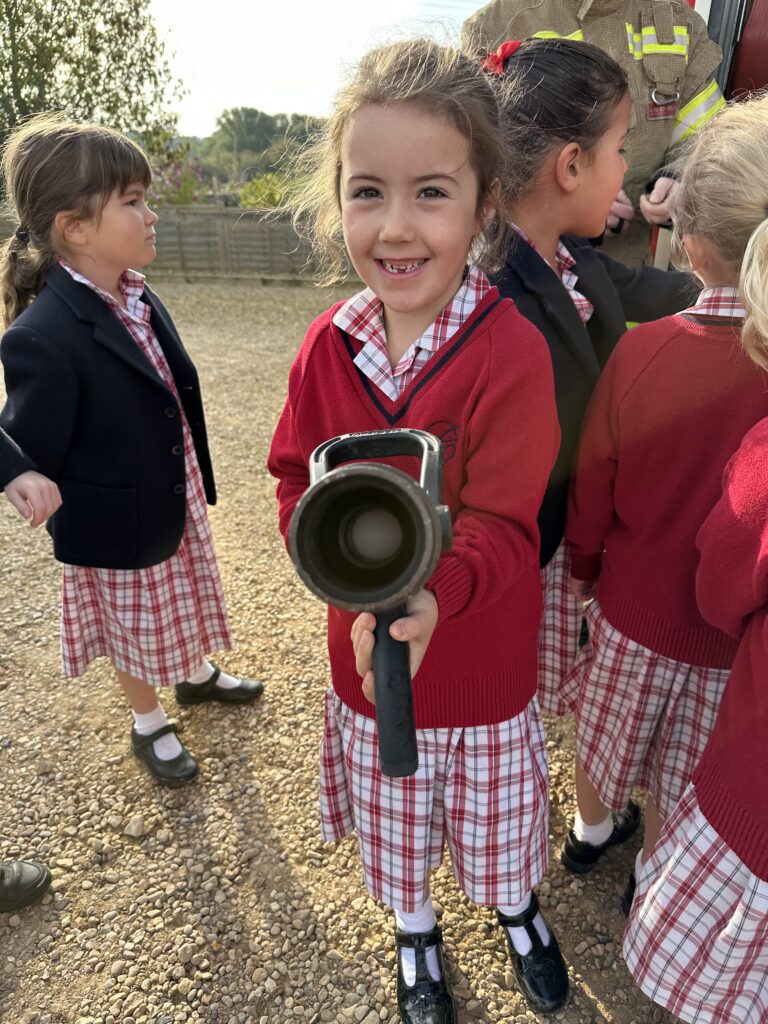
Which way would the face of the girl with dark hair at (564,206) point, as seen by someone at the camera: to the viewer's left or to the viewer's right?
to the viewer's right

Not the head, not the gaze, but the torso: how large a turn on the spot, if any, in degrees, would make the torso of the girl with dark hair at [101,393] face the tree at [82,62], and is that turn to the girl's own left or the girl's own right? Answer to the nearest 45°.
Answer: approximately 135° to the girl's own left

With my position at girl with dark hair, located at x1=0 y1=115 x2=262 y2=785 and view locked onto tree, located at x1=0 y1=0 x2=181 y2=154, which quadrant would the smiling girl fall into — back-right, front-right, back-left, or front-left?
back-right

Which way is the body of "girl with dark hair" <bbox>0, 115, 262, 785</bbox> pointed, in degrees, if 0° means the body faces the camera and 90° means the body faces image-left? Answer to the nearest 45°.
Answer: approximately 315°

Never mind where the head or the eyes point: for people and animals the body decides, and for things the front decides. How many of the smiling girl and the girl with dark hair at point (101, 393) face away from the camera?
0

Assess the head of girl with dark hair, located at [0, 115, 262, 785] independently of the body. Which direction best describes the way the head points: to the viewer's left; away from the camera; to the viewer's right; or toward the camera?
to the viewer's right

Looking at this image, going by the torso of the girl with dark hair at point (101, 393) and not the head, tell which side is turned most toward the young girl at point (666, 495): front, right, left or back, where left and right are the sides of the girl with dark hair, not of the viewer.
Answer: front

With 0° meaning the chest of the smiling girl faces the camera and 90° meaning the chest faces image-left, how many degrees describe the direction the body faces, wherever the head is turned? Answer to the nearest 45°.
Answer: approximately 0°

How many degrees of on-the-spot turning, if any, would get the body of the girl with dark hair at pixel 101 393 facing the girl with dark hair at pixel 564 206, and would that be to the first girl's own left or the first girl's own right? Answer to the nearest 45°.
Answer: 0° — they already face them

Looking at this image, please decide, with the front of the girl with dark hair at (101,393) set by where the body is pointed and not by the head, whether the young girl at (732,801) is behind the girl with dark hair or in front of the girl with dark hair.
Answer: in front

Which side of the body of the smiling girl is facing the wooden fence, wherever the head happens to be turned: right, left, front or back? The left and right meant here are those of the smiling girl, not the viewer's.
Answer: back
